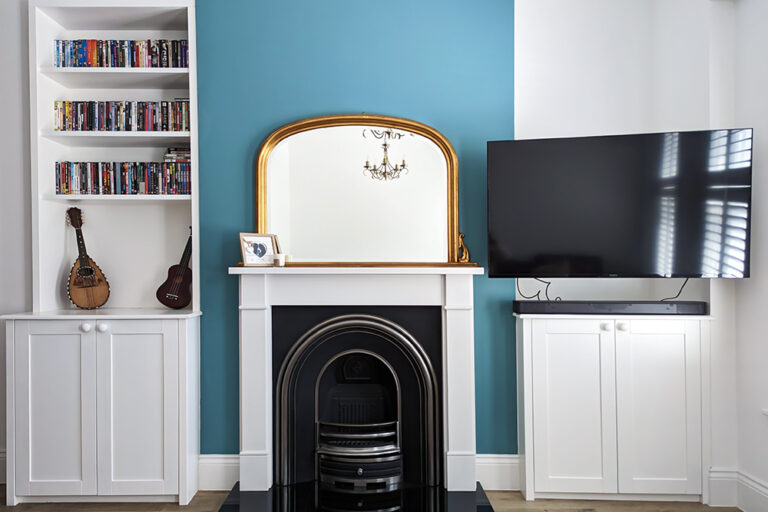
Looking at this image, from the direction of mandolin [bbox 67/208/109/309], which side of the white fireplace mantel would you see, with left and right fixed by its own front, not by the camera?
right

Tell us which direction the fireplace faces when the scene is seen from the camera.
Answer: facing the viewer

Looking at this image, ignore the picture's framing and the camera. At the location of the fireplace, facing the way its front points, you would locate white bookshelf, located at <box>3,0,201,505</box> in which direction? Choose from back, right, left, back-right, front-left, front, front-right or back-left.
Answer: right

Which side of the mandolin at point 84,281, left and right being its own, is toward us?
front

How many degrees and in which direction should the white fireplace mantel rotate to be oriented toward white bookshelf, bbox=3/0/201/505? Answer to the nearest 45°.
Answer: approximately 90° to its right

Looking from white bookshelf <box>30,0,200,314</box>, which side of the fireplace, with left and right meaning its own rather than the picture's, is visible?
right

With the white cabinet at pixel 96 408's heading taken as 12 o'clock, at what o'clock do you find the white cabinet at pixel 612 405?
the white cabinet at pixel 612 405 is roughly at 10 o'clock from the white cabinet at pixel 96 408.

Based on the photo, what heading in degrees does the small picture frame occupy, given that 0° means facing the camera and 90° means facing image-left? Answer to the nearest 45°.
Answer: approximately 0°

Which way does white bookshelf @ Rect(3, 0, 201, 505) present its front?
toward the camera

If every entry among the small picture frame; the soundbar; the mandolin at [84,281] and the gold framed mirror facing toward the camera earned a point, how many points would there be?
4
